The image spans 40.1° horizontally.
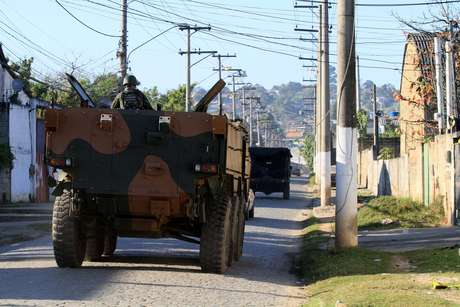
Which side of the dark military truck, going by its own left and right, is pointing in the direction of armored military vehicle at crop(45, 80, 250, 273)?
back

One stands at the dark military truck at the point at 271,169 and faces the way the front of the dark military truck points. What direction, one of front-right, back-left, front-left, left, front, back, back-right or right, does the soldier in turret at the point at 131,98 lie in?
back

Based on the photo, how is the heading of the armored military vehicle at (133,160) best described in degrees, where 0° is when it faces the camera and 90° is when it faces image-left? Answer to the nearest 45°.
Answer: approximately 180°

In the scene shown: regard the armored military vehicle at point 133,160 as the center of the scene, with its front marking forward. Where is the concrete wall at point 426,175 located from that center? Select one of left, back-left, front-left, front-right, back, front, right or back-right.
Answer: front-right

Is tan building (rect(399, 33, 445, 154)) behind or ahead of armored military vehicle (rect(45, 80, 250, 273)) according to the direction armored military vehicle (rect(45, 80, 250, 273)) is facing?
ahead

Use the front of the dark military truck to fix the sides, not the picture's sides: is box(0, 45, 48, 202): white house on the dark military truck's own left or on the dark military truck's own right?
on the dark military truck's own left

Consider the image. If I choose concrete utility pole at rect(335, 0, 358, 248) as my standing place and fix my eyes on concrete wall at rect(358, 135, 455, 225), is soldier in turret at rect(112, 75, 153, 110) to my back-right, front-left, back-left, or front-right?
back-left

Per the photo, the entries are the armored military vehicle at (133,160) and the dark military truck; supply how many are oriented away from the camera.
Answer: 2

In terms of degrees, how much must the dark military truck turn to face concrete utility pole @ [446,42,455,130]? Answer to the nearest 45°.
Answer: approximately 180°

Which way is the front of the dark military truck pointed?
away from the camera
